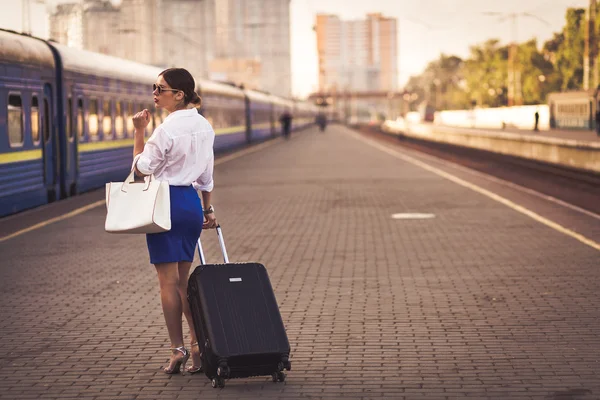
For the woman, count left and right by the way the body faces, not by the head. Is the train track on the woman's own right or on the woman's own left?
on the woman's own right

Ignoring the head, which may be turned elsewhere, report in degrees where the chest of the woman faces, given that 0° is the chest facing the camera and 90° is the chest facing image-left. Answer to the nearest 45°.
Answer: approximately 135°

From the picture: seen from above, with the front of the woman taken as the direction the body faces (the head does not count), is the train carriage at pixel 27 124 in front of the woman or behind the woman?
in front

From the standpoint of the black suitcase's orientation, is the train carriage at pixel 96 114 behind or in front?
behind

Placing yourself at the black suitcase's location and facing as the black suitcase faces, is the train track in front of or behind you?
behind

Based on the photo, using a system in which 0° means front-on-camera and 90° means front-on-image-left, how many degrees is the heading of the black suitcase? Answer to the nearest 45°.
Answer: approximately 0°

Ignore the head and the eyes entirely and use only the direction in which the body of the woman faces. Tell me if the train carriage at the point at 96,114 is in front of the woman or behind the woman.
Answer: in front

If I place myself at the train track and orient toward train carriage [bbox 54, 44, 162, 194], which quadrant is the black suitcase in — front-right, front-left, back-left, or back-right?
front-left

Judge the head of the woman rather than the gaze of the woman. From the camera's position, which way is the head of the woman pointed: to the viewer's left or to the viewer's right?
to the viewer's left
